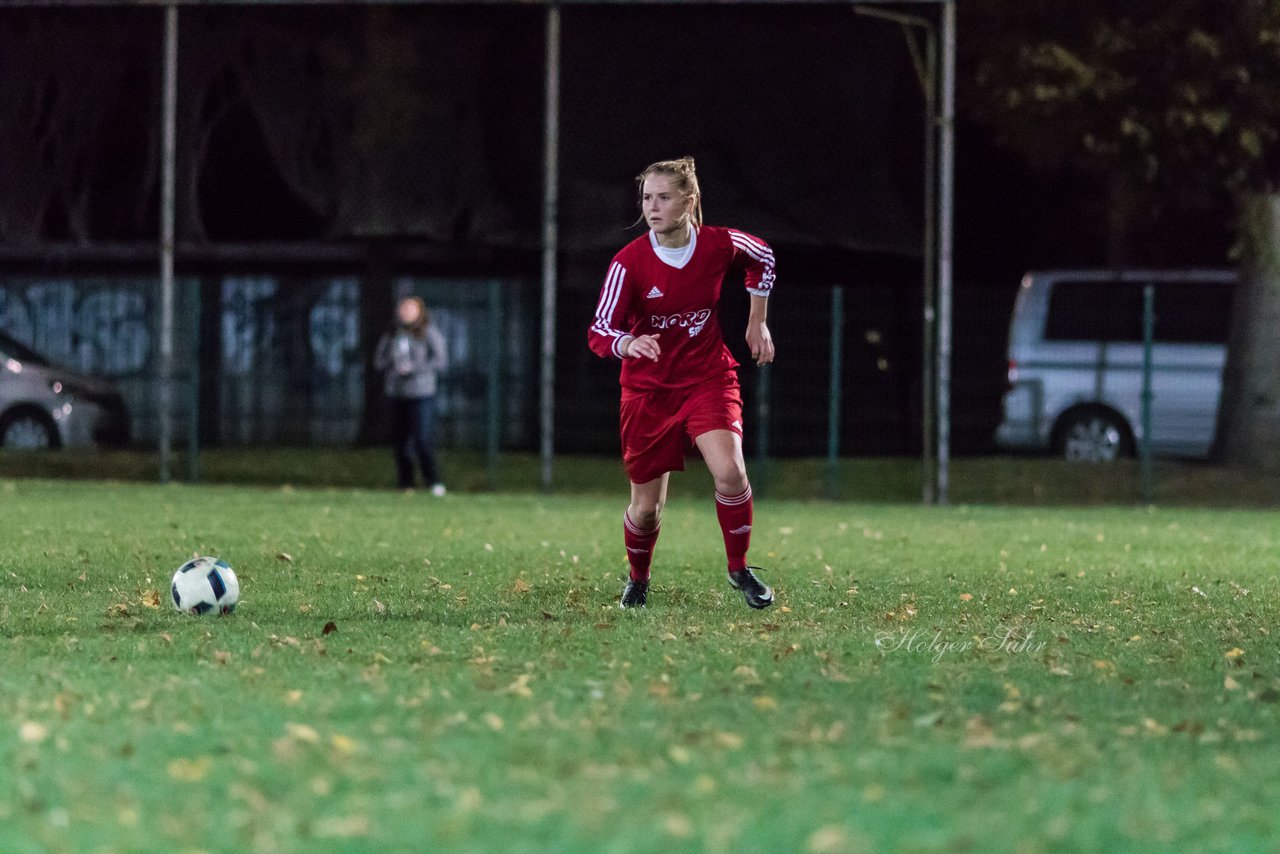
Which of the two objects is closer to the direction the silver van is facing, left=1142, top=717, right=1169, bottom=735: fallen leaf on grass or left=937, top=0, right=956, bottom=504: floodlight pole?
the fallen leaf on grass

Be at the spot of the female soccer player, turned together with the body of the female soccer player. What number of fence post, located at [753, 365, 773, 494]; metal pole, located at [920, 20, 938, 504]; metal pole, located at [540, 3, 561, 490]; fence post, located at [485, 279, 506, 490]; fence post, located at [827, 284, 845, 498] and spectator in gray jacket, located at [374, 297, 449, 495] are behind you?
6

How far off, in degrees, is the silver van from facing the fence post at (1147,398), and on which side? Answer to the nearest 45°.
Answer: approximately 45° to its right

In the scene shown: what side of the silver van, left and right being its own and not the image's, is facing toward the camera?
right

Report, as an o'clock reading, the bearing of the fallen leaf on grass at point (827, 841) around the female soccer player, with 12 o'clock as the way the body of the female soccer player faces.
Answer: The fallen leaf on grass is roughly at 12 o'clock from the female soccer player.

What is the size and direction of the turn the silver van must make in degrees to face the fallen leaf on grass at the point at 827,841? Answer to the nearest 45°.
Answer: approximately 90° to its right

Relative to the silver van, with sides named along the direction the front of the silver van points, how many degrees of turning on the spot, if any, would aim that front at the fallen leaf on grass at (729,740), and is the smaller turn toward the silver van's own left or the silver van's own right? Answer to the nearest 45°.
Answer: approximately 90° to the silver van's own right

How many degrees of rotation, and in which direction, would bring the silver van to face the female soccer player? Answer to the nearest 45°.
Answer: approximately 90° to its right

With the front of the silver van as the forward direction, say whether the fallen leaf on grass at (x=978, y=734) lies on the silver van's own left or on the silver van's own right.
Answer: on the silver van's own right

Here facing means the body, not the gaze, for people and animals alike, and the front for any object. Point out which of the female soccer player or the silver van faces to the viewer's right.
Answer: the silver van

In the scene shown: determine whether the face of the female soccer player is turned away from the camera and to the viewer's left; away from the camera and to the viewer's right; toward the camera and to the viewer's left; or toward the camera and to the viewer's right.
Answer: toward the camera and to the viewer's left

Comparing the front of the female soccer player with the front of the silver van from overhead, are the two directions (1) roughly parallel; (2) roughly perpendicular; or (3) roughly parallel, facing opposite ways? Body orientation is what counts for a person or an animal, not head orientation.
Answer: roughly perpendicular

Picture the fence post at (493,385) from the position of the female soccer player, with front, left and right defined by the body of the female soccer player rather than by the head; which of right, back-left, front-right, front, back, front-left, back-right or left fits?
back

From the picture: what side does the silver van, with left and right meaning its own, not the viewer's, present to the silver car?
back

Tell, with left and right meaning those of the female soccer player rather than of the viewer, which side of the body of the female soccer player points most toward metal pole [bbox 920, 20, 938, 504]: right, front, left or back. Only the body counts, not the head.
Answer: back

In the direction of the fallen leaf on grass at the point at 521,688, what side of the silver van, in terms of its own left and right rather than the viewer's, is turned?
right

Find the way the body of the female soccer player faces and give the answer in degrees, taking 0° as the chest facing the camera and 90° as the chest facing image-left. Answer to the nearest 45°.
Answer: approximately 0°
